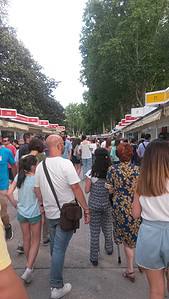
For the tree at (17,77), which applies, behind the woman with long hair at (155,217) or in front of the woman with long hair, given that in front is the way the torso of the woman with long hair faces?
in front

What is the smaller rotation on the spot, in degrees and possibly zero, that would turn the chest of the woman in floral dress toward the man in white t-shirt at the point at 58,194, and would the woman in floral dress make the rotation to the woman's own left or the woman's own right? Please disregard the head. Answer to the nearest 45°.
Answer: approximately 135° to the woman's own left

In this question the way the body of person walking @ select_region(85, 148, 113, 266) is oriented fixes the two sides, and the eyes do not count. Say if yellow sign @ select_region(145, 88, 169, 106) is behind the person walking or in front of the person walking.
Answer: in front

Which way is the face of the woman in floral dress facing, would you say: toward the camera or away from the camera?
away from the camera

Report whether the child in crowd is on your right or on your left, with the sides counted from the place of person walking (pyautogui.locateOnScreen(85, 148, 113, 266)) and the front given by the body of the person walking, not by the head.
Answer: on your left

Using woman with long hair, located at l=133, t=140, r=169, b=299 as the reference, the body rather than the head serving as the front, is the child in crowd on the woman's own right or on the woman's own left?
on the woman's own left

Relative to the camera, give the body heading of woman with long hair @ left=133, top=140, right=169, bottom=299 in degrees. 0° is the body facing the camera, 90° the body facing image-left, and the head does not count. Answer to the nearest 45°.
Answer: approximately 180°

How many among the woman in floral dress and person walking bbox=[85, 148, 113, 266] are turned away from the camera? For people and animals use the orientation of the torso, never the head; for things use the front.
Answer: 2

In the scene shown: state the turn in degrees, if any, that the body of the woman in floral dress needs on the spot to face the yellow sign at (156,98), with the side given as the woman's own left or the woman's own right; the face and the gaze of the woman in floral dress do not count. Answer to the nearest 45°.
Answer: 0° — they already face it

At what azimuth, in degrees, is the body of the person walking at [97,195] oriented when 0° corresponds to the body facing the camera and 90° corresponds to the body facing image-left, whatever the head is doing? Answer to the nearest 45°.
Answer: approximately 180°
